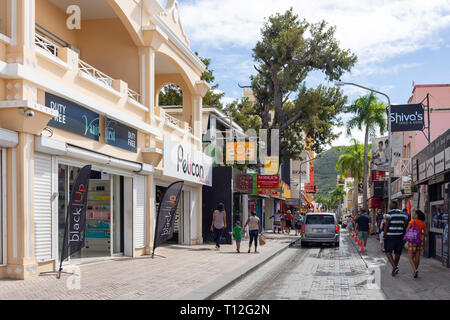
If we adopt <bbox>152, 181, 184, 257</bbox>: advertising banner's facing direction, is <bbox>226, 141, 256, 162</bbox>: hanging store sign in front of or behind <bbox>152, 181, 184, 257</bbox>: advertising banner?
behind

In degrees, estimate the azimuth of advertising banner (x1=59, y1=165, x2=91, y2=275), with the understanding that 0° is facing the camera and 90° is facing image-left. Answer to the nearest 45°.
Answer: approximately 0°
